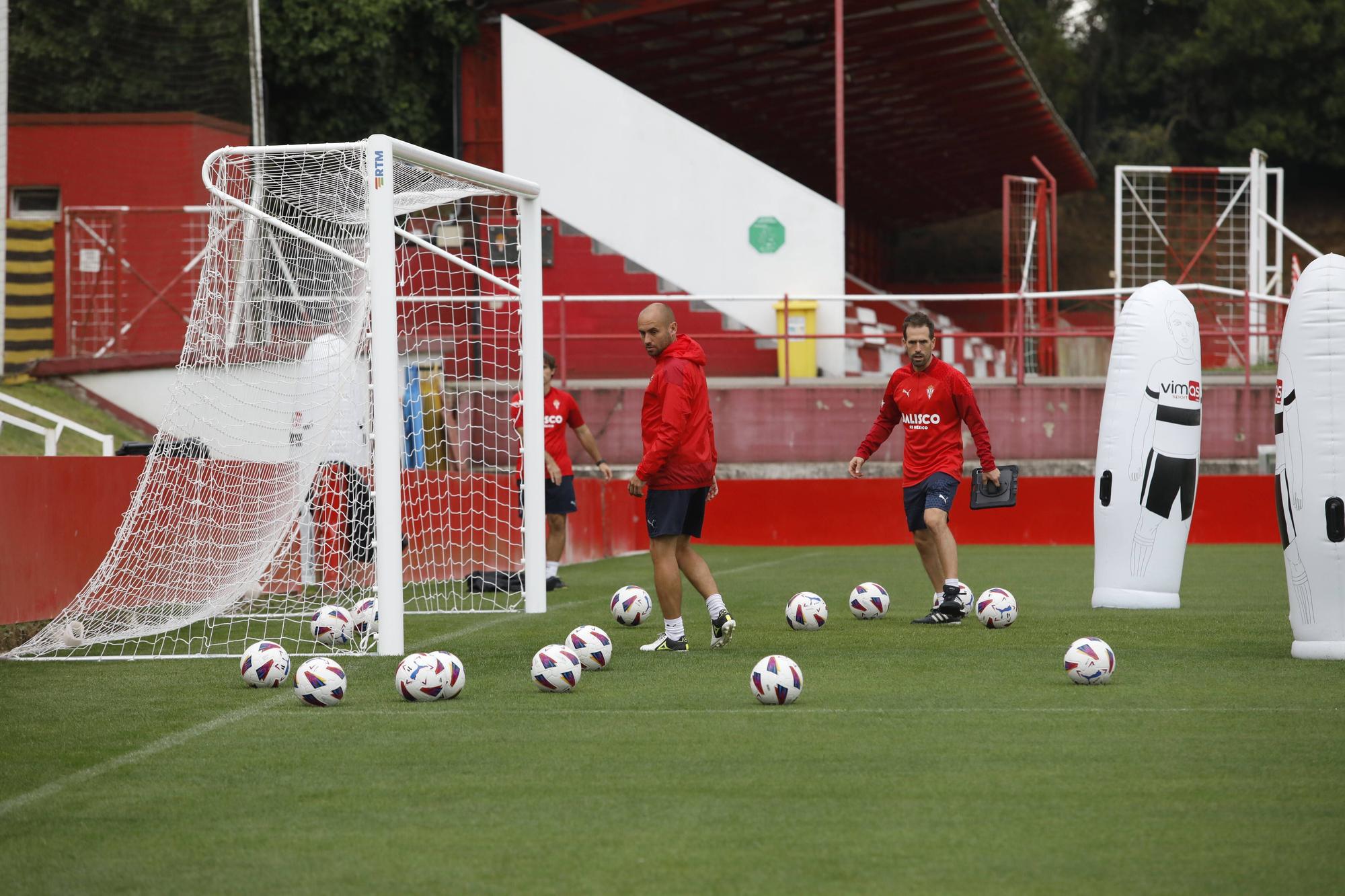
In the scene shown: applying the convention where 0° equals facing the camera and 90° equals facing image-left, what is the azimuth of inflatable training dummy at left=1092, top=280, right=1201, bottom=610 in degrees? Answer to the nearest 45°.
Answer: approximately 315°

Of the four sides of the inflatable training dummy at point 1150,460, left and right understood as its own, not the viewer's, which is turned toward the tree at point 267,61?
back

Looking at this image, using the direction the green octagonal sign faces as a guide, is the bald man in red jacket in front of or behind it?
in front

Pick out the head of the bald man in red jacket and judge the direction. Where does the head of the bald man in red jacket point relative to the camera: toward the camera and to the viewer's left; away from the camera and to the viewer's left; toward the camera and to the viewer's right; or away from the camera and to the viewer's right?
toward the camera and to the viewer's left

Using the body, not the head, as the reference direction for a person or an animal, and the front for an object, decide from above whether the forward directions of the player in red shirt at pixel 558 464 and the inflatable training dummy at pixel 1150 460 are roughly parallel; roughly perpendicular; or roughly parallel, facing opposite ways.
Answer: roughly parallel

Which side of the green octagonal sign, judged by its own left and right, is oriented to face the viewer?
front

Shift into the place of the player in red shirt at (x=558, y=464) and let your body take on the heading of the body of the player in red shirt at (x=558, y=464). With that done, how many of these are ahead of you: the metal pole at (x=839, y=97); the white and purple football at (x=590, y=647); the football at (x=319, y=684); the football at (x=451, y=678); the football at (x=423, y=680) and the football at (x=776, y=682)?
5

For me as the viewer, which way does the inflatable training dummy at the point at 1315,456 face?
facing to the left of the viewer

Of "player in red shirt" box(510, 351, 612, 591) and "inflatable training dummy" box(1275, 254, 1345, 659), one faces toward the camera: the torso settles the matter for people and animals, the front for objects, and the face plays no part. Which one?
the player in red shirt

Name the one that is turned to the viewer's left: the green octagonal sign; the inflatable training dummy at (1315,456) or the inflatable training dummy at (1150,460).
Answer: the inflatable training dummy at (1315,456)

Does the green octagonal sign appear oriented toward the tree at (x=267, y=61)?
no

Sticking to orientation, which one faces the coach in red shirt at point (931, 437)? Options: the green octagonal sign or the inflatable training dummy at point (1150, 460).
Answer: the green octagonal sign

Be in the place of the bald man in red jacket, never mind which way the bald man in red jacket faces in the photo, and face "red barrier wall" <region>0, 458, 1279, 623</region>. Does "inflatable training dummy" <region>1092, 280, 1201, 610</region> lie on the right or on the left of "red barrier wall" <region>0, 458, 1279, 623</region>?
right

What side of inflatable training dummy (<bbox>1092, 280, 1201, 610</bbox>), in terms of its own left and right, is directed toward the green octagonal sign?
back

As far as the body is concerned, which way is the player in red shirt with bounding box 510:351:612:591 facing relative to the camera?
toward the camera

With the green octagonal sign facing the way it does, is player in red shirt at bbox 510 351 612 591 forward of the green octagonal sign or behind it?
forward

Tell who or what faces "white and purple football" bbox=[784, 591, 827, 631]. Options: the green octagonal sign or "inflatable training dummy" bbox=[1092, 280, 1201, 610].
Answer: the green octagonal sign

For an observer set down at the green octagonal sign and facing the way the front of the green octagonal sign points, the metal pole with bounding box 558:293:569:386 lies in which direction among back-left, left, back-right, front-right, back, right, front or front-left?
front-right

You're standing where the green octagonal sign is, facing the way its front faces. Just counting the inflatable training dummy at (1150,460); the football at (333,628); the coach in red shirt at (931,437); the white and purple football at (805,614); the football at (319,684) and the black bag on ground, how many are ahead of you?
6

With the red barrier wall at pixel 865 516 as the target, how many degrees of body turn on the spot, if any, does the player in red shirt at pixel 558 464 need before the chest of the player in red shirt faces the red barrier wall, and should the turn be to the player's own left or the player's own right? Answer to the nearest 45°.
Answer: approximately 135° to the player's own left
